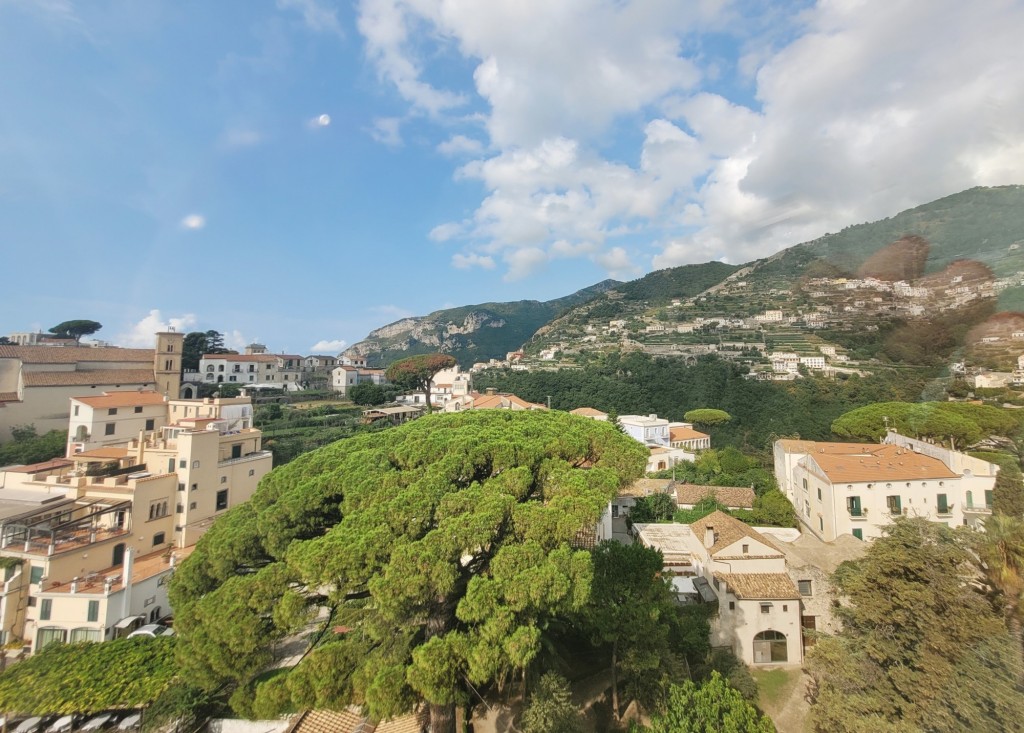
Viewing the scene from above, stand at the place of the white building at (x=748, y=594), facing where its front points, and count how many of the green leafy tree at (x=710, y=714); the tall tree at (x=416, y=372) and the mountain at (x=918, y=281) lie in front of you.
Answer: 1

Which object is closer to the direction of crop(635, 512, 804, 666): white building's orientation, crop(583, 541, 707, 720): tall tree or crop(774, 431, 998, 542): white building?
the tall tree

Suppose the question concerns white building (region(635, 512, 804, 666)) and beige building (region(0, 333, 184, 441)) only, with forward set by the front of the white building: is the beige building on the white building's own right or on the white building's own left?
on the white building's own right

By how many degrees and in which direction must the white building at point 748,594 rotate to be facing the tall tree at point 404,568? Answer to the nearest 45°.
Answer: approximately 45° to its right

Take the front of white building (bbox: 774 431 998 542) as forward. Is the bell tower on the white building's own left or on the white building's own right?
on the white building's own right

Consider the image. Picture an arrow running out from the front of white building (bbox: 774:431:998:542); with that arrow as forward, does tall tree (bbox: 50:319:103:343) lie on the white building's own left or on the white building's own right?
on the white building's own right

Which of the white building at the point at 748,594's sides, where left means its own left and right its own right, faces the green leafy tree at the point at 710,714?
front

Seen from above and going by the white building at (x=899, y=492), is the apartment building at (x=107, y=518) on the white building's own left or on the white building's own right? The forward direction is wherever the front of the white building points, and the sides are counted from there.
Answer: on the white building's own right

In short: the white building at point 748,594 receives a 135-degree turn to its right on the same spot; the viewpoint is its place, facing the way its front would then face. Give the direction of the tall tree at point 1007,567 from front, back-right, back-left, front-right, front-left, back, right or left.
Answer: back

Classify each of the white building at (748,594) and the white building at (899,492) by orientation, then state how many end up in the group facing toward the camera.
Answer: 2

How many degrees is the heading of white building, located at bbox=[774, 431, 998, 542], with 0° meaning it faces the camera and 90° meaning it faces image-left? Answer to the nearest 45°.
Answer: approximately 0°

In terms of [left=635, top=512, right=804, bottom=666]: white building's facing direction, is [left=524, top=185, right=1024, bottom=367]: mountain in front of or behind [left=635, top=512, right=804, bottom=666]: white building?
behind

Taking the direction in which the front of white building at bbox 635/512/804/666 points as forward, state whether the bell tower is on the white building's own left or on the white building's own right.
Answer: on the white building's own right

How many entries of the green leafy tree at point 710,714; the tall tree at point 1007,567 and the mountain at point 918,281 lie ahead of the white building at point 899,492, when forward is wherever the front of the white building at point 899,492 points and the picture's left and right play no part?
2

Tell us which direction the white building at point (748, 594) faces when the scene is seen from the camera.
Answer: facing the viewer

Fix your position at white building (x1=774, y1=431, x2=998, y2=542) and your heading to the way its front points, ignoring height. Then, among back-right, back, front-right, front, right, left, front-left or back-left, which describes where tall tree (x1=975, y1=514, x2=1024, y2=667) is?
front
